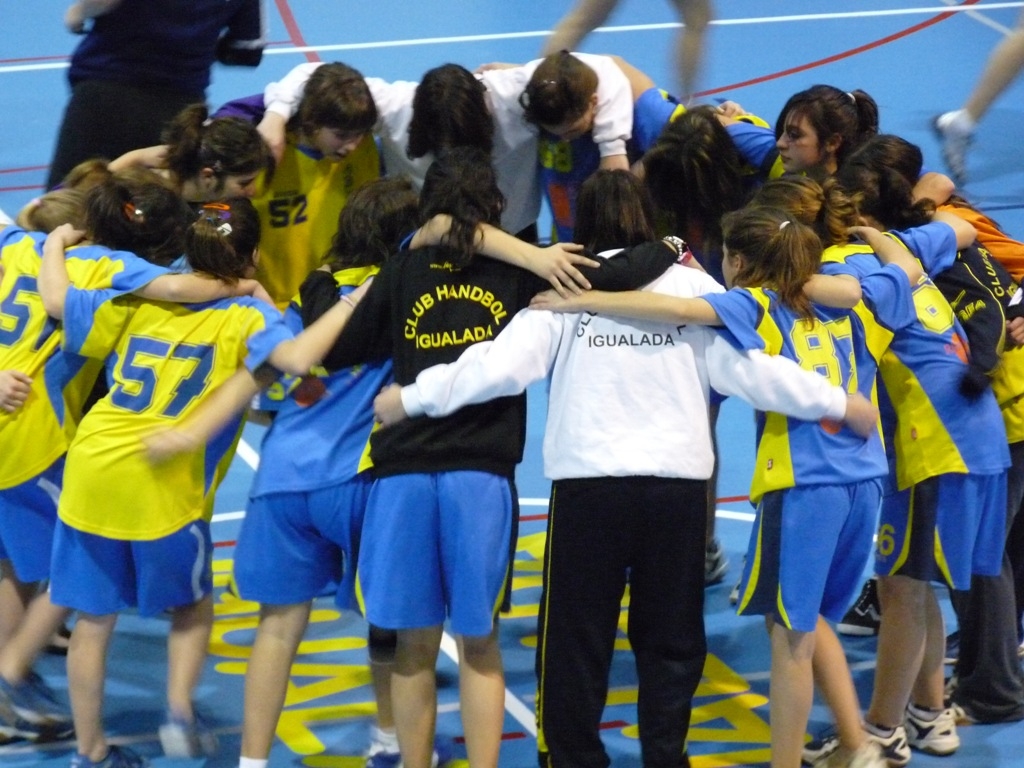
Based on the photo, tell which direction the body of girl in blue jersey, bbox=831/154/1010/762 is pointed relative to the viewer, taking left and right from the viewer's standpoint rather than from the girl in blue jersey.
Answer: facing away from the viewer and to the left of the viewer

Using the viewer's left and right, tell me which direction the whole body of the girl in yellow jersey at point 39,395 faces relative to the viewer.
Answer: facing away from the viewer and to the right of the viewer

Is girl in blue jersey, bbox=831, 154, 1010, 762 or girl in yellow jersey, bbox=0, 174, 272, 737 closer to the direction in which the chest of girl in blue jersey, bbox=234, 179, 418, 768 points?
the girl in blue jersey

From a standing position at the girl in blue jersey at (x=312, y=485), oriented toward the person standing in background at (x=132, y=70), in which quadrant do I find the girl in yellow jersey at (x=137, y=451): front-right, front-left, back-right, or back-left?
front-left

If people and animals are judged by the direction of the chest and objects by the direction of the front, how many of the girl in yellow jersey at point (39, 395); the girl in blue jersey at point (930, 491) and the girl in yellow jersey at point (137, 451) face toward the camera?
0

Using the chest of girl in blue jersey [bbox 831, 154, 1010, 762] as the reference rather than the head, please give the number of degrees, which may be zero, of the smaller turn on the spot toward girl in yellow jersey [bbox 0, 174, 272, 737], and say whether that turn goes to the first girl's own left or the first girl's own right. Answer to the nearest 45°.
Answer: approximately 45° to the first girl's own left

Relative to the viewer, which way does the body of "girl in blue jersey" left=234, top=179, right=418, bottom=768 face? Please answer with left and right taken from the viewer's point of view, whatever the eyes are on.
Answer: facing away from the viewer and to the right of the viewer

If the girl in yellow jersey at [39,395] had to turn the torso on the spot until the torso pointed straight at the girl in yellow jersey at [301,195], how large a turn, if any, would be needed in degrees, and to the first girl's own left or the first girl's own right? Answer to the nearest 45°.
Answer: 0° — they already face them

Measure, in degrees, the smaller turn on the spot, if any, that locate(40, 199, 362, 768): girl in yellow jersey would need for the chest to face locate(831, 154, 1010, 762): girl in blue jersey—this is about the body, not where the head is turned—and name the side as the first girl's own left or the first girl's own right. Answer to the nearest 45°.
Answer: approximately 45° to the first girl's own right

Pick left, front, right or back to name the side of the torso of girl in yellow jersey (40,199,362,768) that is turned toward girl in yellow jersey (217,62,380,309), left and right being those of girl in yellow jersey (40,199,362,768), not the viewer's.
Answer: front

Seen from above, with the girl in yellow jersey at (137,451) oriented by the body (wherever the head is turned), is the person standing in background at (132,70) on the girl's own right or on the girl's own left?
on the girl's own left

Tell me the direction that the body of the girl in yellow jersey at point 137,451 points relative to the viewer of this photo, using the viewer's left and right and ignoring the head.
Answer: facing away from the viewer and to the right of the viewer

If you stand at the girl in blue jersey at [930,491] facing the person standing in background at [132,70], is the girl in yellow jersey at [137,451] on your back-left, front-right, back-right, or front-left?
front-left

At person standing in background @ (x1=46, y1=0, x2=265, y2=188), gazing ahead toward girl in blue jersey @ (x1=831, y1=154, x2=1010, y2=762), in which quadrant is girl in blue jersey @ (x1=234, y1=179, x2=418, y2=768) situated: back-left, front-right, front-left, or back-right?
front-right

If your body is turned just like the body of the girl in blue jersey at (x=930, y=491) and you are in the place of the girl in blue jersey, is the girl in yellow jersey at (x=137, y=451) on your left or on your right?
on your left

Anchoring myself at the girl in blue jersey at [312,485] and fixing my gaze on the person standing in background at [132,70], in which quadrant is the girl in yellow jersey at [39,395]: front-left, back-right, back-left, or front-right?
front-left

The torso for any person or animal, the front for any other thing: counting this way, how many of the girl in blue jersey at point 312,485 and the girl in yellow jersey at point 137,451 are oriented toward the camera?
0
